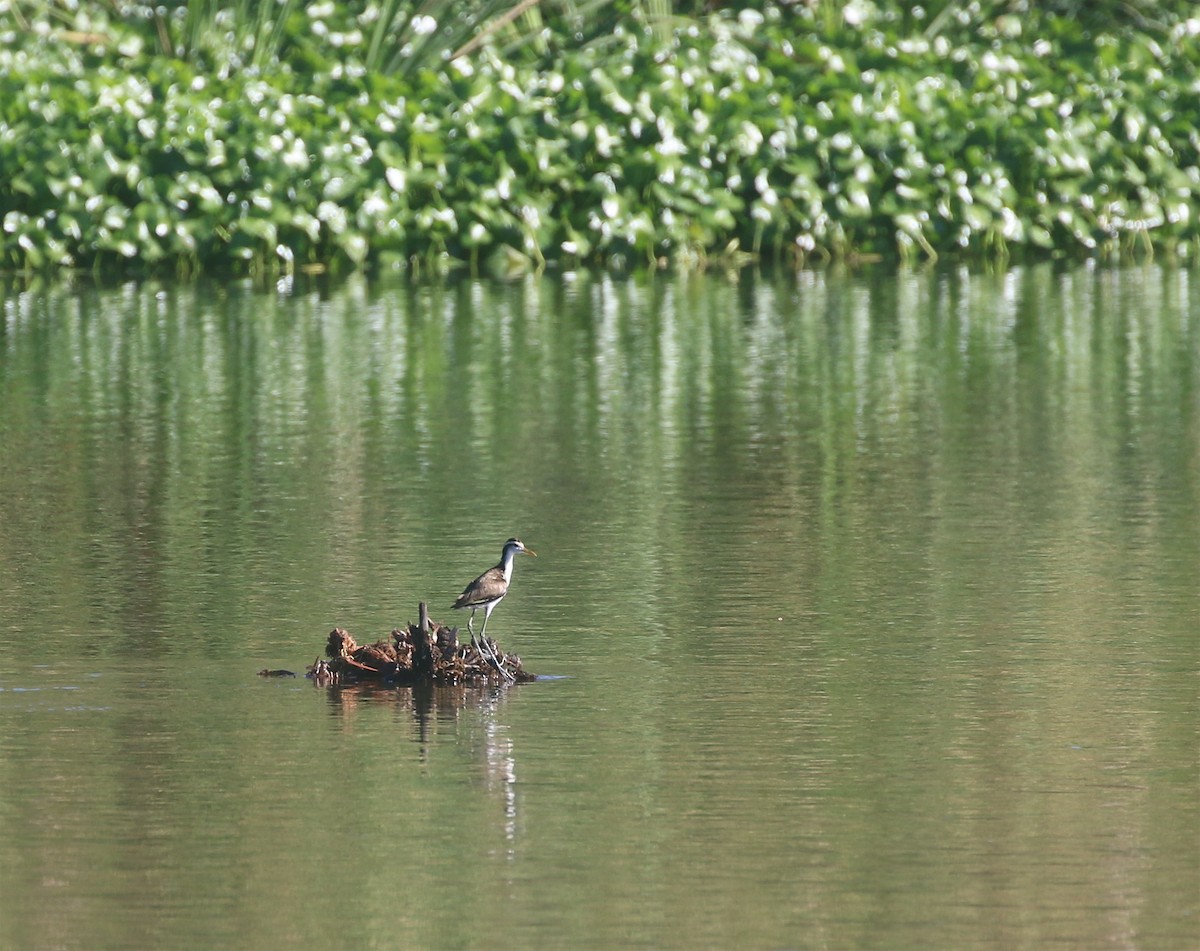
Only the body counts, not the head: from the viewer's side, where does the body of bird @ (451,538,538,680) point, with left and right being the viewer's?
facing to the right of the viewer
